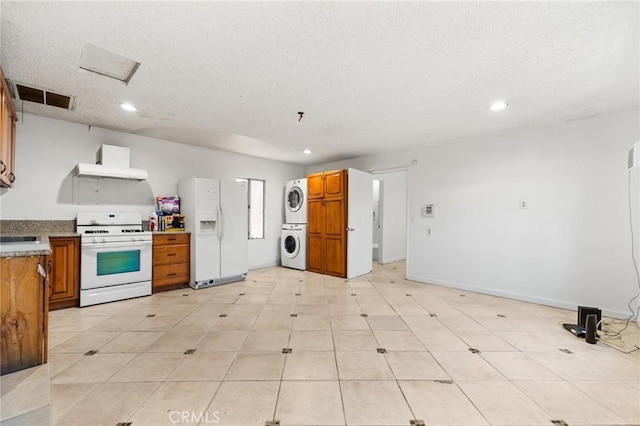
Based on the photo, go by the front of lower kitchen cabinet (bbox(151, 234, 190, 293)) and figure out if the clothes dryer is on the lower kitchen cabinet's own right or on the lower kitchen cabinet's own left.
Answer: on the lower kitchen cabinet's own left

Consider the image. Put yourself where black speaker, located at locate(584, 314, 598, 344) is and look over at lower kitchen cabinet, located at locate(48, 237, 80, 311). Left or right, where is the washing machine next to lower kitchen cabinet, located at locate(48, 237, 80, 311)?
right

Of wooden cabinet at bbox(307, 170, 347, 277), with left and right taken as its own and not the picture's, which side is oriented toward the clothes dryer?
right

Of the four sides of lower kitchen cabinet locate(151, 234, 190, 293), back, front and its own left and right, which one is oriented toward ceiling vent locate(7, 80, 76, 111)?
right

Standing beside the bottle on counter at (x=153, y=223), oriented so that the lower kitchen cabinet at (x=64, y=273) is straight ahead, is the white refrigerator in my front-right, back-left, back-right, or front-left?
back-left

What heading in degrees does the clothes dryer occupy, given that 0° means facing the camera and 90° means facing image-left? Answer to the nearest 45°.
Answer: approximately 45°
